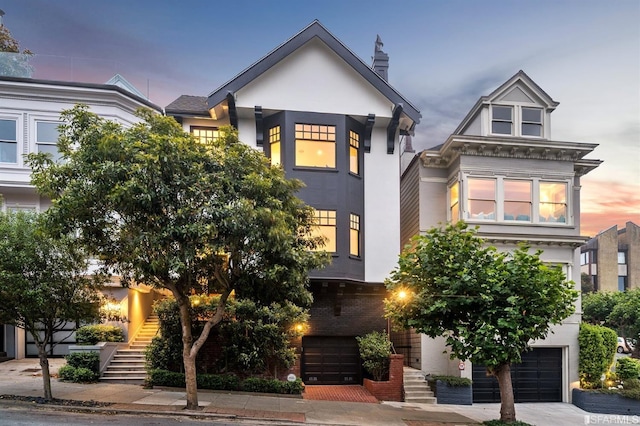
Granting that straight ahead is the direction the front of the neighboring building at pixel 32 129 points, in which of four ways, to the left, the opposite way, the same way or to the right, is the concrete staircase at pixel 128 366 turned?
the same way

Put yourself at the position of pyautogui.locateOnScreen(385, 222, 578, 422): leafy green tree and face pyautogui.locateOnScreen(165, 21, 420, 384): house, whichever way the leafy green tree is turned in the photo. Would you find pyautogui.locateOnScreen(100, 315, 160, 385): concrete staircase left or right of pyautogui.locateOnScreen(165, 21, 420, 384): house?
left

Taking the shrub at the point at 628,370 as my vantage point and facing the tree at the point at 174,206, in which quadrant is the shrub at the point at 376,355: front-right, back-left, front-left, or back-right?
front-right

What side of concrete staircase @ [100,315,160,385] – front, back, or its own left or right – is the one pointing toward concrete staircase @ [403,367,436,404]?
left

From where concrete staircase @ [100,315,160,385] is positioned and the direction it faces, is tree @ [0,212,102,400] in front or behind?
in front

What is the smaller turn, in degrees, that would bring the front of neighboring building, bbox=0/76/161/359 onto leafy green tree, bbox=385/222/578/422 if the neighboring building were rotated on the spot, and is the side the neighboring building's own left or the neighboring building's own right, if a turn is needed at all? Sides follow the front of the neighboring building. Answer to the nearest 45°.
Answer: approximately 45° to the neighboring building's own left

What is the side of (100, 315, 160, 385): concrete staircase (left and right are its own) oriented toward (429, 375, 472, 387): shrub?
left

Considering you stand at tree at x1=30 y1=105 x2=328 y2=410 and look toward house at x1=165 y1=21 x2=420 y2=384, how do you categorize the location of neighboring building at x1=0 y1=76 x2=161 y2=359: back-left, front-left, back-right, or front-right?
front-left

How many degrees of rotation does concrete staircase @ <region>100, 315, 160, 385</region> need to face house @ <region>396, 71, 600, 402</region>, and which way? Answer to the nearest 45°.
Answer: approximately 90° to its left

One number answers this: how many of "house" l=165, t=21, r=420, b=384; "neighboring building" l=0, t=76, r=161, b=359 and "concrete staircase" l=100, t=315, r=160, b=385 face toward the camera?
3

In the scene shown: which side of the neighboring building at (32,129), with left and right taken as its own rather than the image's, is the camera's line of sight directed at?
front

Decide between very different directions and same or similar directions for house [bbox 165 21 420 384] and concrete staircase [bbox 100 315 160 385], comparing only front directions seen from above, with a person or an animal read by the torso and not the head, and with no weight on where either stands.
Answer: same or similar directions

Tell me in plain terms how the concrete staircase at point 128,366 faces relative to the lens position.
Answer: facing the viewer
